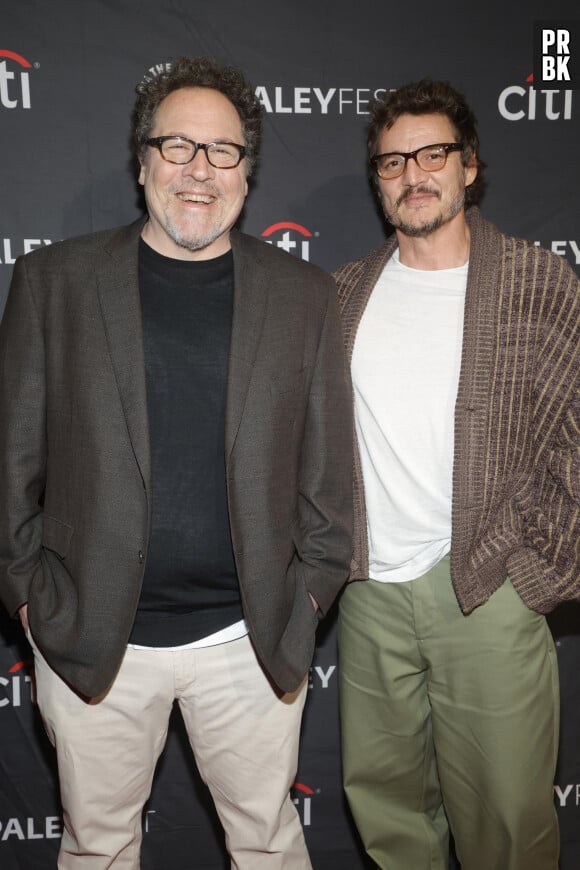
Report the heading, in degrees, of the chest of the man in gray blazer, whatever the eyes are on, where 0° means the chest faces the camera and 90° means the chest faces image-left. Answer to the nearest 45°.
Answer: approximately 0°

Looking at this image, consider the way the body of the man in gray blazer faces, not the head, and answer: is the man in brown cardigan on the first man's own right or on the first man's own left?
on the first man's own left
